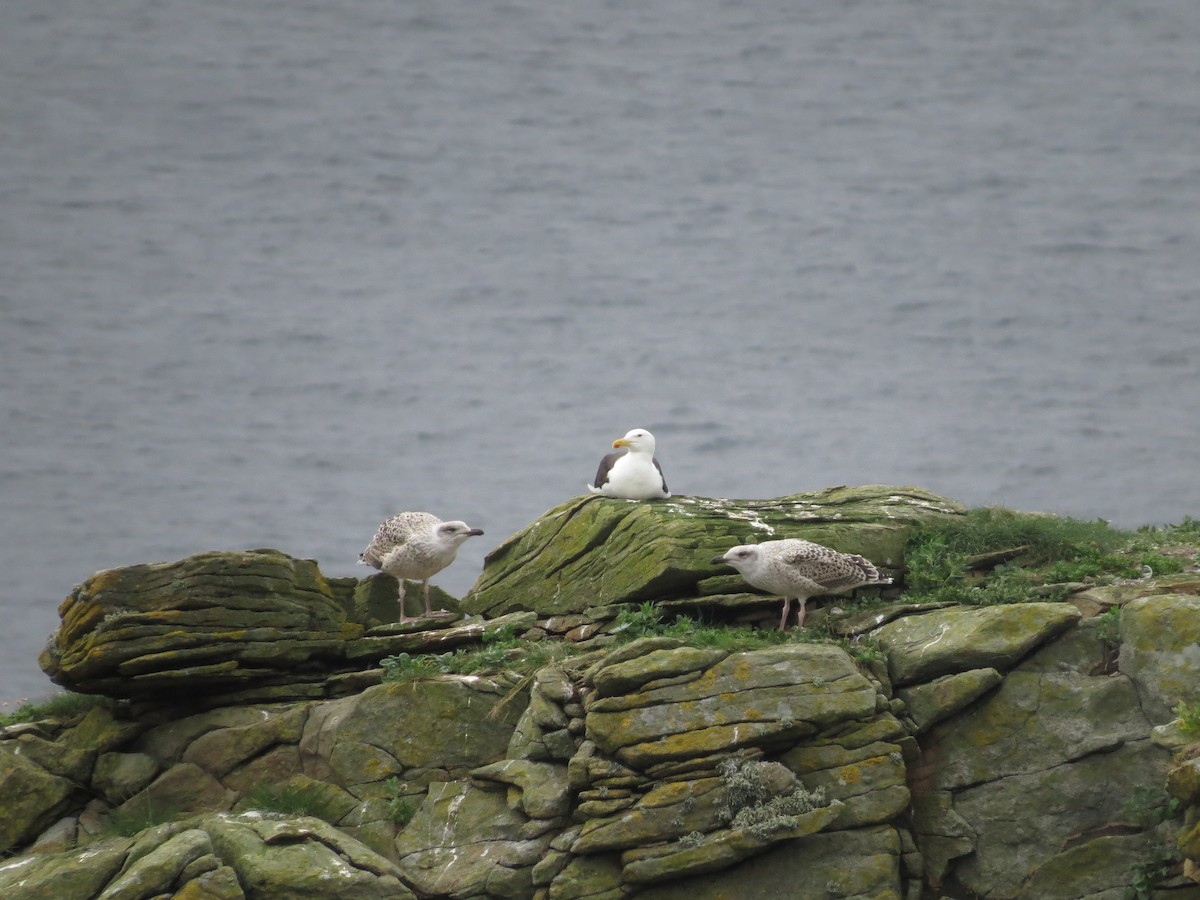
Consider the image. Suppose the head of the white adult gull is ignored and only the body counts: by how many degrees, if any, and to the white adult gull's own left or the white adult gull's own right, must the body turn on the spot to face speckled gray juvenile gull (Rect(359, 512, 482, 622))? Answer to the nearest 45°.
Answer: approximately 45° to the white adult gull's own right

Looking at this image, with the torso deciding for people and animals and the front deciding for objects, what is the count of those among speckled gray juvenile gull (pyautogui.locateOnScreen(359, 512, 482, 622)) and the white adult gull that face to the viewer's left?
0

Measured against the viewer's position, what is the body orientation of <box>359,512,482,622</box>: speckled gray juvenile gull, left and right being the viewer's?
facing the viewer and to the right of the viewer

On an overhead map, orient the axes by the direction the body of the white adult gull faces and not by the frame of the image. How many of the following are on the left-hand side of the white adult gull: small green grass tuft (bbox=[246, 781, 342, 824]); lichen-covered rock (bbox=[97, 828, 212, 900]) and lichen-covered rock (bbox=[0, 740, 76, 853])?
0

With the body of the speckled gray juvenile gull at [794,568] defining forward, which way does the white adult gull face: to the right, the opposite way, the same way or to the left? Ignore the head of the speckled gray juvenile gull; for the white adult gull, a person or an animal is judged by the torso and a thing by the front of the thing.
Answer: to the left

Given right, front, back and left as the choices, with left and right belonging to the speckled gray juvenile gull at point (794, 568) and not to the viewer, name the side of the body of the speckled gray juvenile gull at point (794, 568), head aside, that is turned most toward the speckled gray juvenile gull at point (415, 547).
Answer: front

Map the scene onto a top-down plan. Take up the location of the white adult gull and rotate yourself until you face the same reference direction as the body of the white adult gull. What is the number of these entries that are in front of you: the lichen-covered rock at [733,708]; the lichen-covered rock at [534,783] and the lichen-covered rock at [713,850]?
3

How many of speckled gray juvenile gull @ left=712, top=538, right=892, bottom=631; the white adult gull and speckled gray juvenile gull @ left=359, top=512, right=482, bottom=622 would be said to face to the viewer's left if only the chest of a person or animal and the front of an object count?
1

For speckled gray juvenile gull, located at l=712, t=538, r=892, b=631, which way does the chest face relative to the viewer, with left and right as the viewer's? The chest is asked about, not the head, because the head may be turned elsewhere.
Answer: facing to the left of the viewer

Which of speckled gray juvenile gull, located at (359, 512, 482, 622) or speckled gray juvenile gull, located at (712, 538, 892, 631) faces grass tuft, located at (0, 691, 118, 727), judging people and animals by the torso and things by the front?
speckled gray juvenile gull, located at (712, 538, 892, 631)

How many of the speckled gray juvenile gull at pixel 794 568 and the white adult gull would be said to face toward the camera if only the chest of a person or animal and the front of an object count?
1

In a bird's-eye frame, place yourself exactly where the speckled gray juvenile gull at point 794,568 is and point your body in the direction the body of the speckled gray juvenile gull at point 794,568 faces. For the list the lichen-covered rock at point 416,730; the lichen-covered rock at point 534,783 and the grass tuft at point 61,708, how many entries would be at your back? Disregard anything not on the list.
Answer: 0

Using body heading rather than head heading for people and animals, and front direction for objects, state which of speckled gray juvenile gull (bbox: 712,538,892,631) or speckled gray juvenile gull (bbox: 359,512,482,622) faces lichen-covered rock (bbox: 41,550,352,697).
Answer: speckled gray juvenile gull (bbox: 712,538,892,631)

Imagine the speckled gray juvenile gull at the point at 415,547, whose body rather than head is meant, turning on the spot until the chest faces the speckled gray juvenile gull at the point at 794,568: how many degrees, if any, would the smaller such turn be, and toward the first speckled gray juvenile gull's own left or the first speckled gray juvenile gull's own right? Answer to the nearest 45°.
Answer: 0° — it already faces it

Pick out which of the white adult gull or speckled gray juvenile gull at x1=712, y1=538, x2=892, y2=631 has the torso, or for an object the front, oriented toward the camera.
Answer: the white adult gull

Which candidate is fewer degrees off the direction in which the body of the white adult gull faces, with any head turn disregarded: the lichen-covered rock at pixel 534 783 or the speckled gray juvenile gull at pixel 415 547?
the lichen-covered rock

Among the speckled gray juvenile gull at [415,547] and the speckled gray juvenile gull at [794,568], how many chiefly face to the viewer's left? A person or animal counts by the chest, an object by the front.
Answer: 1

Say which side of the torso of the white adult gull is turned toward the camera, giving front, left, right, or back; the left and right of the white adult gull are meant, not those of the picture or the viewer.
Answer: front
